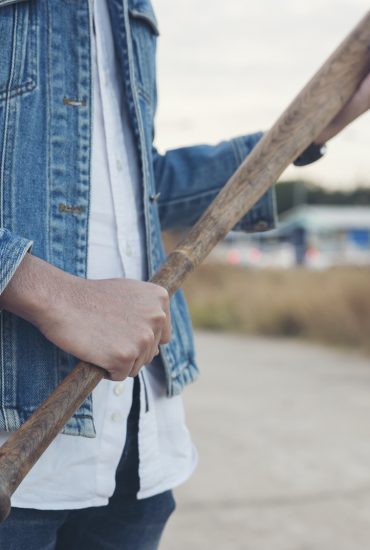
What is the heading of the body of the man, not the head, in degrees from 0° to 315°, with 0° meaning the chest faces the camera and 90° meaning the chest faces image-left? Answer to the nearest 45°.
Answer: approximately 315°
